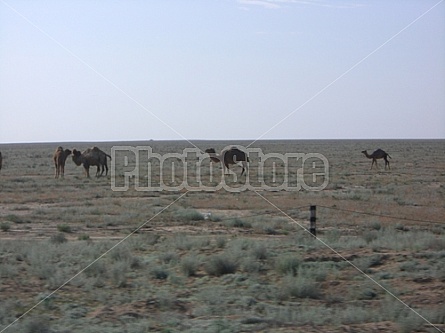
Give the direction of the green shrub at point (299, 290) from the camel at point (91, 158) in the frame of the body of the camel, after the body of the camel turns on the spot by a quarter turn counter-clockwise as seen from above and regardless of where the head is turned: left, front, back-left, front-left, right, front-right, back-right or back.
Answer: front

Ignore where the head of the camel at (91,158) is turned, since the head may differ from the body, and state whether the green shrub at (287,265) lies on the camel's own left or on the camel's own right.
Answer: on the camel's own left

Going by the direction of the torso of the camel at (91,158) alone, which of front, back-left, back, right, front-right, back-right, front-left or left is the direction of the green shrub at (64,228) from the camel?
left

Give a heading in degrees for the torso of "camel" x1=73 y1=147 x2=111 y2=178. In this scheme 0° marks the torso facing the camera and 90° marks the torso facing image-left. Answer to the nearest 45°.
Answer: approximately 90°

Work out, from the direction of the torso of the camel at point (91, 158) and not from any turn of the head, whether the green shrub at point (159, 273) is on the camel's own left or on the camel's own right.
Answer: on the camel's own left

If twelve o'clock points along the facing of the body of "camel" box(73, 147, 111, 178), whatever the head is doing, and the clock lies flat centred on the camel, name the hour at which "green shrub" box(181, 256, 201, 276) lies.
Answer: The green shrub is roughly at 9 o'clock from the camel.
